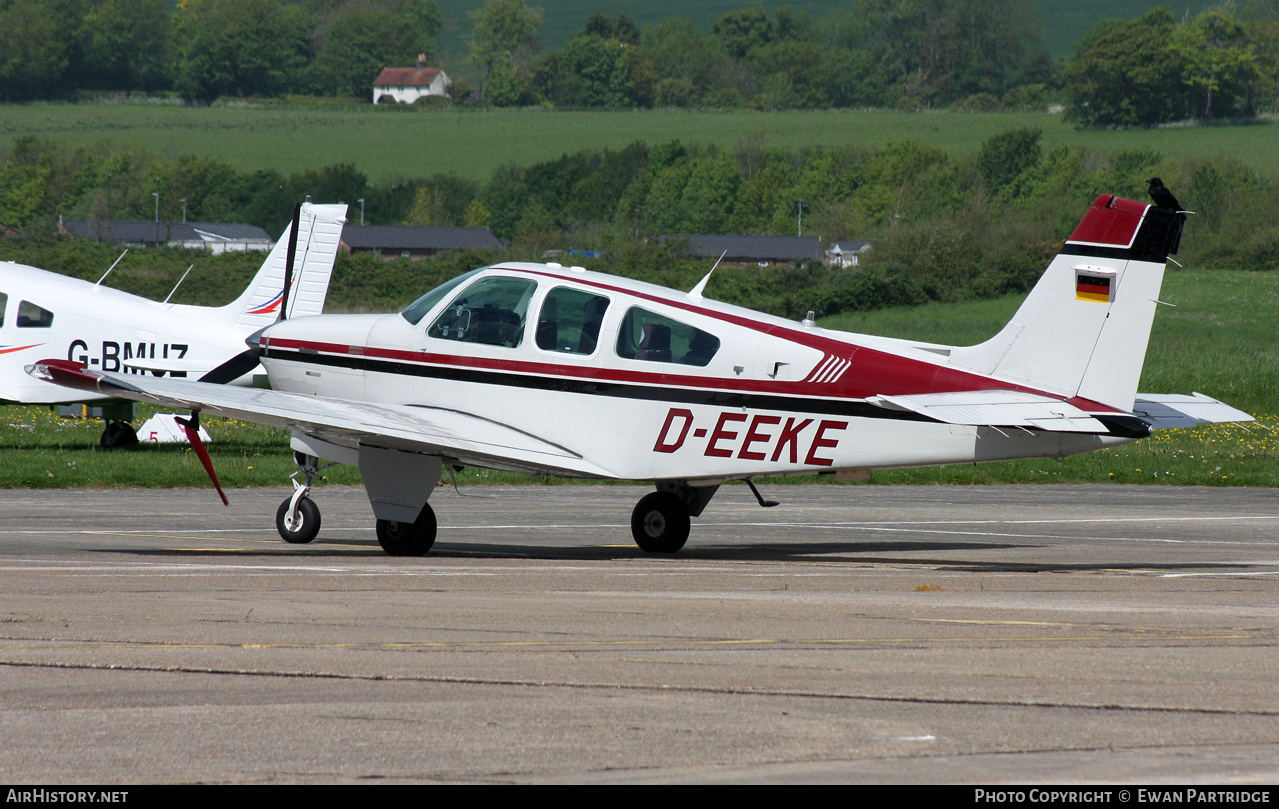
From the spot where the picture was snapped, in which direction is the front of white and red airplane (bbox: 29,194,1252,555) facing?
facing away from the viewer and to the left of the viewer

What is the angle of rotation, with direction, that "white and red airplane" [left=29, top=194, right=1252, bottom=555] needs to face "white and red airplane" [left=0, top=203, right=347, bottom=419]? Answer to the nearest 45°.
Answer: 0° — it already faces it

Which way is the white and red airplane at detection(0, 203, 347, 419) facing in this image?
to the viewer's left
